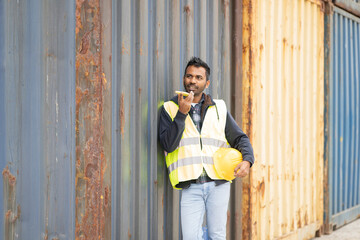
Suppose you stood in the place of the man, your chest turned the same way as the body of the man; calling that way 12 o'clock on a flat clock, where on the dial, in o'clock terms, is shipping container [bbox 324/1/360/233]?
The shipping container is roughly at 7 o'clock from the man.

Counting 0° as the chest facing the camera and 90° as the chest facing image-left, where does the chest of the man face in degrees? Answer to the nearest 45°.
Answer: approximately 0°
